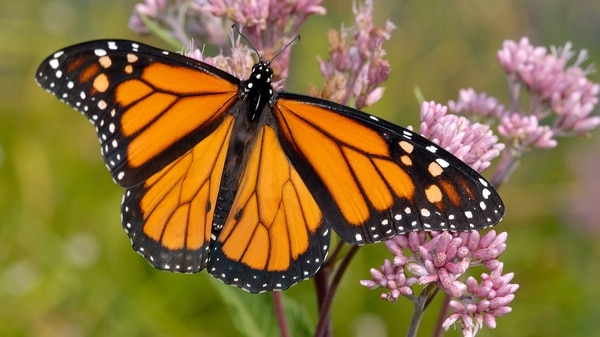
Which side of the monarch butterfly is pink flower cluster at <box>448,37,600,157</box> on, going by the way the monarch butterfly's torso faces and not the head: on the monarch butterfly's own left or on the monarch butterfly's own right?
on the monarch butterfly's own right

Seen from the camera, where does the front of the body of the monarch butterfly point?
away from the camera

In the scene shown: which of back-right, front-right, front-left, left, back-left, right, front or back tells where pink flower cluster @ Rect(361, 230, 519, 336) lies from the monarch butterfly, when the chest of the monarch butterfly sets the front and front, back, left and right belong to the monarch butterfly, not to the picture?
right

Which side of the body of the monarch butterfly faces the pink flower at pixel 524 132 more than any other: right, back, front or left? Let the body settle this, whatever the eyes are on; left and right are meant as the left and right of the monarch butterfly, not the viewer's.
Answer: right

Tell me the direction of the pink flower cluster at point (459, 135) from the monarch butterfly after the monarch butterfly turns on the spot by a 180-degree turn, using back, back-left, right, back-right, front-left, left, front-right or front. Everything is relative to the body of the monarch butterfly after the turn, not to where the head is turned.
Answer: left

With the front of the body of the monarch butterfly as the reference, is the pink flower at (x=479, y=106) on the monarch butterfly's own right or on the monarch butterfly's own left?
on the monarch butterfly's own right
